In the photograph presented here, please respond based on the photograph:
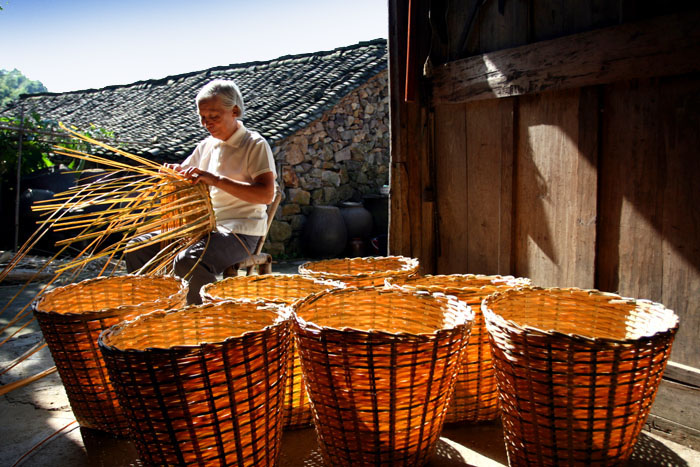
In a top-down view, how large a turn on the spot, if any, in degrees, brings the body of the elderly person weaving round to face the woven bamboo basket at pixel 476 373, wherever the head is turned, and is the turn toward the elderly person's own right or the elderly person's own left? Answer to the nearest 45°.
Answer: approximately 90° to the elderly person's own left

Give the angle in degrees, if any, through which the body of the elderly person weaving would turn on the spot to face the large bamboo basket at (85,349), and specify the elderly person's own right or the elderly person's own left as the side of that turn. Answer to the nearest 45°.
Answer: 0° — they already face it

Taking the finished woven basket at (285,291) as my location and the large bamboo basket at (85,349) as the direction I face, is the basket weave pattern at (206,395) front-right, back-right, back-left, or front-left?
front-left

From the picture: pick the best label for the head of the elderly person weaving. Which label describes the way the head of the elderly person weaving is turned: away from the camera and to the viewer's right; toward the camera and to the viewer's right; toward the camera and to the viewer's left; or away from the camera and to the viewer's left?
toward the camera and to the viewer's left

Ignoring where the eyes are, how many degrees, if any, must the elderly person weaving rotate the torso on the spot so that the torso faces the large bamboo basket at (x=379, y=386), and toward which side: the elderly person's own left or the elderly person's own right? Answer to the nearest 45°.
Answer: approximately 45° to the elderly person's own left

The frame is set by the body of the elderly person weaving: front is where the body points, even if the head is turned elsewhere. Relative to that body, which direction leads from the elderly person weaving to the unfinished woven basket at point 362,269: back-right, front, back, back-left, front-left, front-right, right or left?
left

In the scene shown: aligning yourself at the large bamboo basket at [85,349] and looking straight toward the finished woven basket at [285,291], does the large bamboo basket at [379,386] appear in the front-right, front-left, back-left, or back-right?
front-right

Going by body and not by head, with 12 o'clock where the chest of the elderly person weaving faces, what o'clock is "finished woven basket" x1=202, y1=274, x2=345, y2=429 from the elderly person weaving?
The finished woven basket is roughly at 10 o'clock from the elderly person weaving.

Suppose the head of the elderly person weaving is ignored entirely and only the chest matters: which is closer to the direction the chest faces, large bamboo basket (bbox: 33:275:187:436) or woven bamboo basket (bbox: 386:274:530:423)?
the large bamboo basket

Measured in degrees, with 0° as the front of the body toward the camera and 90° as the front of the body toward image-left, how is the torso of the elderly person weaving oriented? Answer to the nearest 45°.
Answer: approximately 45°

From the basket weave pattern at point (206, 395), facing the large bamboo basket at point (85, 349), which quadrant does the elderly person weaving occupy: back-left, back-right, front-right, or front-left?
front-right

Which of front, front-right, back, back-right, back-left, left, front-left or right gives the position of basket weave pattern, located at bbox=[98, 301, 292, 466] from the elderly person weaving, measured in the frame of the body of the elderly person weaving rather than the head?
front-left
